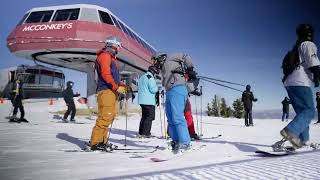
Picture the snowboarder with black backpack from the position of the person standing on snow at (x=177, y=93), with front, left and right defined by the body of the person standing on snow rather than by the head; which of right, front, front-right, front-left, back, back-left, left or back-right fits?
back-left

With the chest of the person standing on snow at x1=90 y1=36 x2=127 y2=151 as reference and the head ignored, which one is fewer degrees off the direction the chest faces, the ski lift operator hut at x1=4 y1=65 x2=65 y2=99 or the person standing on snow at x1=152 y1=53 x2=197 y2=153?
the person standing on snow

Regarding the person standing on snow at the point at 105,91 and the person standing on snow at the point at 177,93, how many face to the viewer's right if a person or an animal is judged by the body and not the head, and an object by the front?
1

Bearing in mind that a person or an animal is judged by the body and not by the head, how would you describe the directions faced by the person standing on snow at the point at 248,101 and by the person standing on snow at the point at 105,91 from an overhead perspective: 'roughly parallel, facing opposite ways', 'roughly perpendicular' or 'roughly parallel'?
roughly perpendicular

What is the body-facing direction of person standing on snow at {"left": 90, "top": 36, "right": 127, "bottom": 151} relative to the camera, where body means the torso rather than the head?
to the viewer's right
